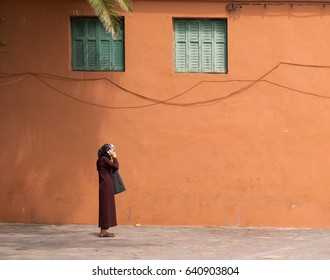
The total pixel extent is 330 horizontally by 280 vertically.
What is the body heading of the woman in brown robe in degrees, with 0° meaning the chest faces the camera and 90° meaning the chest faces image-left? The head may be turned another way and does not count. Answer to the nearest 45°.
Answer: approximately 270°
